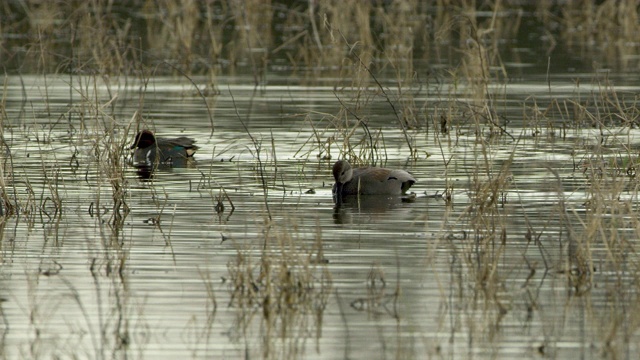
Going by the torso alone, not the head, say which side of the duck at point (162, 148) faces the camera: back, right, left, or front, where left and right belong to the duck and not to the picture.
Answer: left

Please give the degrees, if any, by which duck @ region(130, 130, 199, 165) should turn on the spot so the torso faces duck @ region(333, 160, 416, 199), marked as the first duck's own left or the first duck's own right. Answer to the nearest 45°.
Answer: approximately 135° to the first duck's own left

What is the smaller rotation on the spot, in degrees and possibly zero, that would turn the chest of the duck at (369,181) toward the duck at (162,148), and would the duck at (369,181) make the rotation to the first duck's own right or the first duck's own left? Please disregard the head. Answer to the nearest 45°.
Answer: approximately 45° to the first duck's own right

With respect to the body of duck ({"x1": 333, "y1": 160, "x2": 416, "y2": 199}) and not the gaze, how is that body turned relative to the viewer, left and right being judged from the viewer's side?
facing to the left of the viewer

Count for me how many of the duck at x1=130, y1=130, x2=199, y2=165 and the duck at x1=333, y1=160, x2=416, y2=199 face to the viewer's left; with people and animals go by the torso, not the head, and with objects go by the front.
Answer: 2
